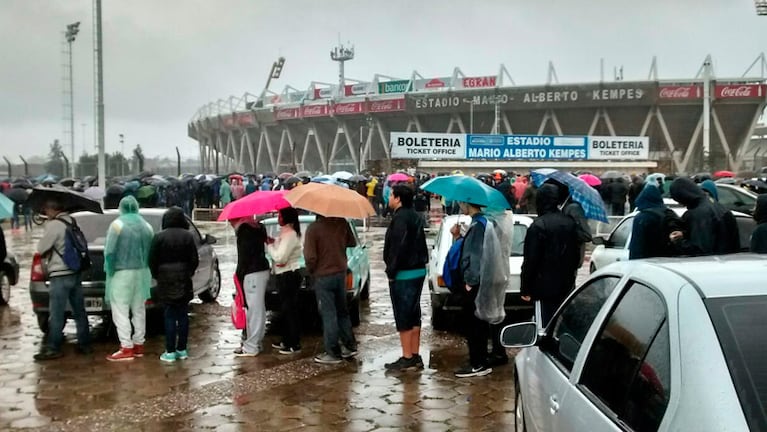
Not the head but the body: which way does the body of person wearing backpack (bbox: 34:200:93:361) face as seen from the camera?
to the viewer's left

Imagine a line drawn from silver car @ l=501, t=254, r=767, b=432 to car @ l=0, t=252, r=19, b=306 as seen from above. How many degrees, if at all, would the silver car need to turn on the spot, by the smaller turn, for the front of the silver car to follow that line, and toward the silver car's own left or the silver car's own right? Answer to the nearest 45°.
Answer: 0° — it already faces it

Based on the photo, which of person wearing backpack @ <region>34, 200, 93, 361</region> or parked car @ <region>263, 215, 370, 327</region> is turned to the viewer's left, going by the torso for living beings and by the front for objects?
the person wearing backpack

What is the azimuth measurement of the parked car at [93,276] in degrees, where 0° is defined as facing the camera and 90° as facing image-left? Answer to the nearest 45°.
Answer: approximately 225°

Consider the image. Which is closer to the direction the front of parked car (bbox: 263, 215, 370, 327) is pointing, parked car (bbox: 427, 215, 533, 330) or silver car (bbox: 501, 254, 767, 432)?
the parked car

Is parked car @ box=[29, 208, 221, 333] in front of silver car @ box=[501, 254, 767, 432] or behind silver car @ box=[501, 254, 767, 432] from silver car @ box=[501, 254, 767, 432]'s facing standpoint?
in front

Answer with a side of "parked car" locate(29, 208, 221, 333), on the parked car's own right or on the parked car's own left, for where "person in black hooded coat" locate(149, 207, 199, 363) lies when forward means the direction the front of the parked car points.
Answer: on the parked car's own right

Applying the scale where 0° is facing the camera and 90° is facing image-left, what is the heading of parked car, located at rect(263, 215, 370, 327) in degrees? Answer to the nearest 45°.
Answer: approximately 225°

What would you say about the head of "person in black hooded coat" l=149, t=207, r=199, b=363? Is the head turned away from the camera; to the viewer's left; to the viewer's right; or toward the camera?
away from the camera
